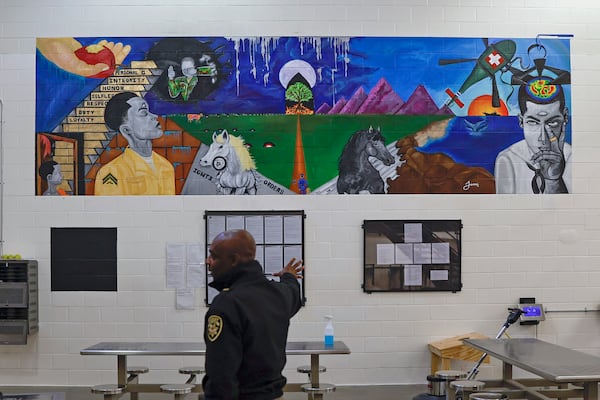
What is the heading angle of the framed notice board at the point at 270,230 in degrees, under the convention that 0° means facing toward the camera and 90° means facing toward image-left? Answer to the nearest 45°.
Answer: approximately 0°

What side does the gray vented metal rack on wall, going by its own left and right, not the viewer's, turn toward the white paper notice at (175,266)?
left

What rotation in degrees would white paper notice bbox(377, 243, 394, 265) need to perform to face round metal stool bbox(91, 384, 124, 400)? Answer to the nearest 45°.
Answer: approximately 45° to its right

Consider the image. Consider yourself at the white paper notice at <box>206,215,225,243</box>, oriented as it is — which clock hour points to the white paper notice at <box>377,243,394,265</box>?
the white paper notice at <box>377,243,394,265</box> is roughly at 9 o'clock from the white paper notice at <box>206,215,225,243</box>.

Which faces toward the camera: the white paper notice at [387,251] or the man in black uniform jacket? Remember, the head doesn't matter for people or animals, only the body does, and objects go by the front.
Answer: the white paper notice

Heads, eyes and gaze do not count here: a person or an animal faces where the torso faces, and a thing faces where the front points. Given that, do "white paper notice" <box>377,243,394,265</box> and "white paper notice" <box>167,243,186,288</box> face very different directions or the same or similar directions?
same or similar directions

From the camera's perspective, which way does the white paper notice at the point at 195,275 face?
toward the camera

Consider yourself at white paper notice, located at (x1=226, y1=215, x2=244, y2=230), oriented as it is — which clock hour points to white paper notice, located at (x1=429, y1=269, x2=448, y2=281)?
white paper notice, located at (x1=429, y1=269, x2=448, y2=281) is roughly at 9 o'clock from white paper notice, located at (x1=226, y1=215, x2=244, y2=230).

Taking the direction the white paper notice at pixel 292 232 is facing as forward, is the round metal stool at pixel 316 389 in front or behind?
in front

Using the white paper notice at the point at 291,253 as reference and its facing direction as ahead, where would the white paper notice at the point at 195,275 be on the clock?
the white paper notice at the point at 195,275 is roughly at 3 o'clock from the white paper notice at the point at 291,253.

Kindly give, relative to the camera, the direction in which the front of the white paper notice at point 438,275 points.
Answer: facing the viewer

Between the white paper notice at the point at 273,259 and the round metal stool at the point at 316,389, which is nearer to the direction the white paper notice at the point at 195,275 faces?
the round metal stool

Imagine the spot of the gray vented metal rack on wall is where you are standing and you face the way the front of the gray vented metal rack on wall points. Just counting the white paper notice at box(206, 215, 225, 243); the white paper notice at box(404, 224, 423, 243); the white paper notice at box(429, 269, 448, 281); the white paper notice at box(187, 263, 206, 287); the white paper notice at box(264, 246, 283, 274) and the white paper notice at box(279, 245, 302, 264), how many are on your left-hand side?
6

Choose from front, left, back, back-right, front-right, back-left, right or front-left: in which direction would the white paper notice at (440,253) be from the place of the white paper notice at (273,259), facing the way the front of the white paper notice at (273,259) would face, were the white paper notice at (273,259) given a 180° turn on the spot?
right

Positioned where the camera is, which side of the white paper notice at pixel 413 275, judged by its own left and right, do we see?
front

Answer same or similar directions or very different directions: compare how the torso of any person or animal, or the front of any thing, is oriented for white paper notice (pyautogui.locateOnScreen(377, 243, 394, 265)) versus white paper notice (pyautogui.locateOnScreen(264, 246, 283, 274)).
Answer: same or similar directions

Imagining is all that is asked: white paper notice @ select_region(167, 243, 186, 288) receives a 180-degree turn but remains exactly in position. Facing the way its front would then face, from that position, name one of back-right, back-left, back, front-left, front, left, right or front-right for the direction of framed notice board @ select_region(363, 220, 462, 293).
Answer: right

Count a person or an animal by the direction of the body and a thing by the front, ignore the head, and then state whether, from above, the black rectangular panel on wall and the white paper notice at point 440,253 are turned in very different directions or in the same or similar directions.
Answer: same or similar directions

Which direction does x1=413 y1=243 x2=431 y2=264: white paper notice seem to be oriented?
toward the camera
